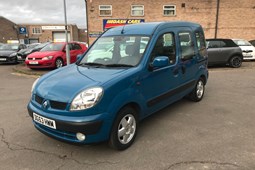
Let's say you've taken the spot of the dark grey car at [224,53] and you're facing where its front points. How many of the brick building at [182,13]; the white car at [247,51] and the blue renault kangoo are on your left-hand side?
1

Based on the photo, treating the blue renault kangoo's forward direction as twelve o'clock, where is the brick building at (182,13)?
The brick building is roughly at 5 o'clock from the blue renault kangoo.

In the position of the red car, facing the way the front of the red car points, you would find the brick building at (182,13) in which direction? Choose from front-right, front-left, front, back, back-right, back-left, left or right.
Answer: back

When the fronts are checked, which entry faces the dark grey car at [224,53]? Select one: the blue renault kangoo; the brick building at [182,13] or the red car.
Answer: the brick building

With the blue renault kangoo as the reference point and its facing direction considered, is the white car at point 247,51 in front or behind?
behind

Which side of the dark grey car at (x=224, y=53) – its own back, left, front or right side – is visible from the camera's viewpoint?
left

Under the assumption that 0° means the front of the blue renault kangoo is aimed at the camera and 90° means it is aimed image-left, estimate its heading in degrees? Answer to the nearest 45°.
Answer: approximately 45°

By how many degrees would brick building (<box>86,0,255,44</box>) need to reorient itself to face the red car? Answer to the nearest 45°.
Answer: approximately 45° to its right

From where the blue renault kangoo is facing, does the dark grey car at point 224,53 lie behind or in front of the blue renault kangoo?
behind

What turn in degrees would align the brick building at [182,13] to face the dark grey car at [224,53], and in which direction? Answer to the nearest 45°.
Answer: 0° — it already faces it

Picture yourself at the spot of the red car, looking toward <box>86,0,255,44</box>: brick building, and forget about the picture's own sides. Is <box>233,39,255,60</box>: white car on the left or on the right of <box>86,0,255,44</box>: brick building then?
right

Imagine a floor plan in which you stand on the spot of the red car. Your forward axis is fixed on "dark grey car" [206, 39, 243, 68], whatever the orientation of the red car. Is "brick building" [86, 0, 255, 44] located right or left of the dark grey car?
left

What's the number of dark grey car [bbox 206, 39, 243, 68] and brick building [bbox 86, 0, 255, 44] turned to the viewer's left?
1
